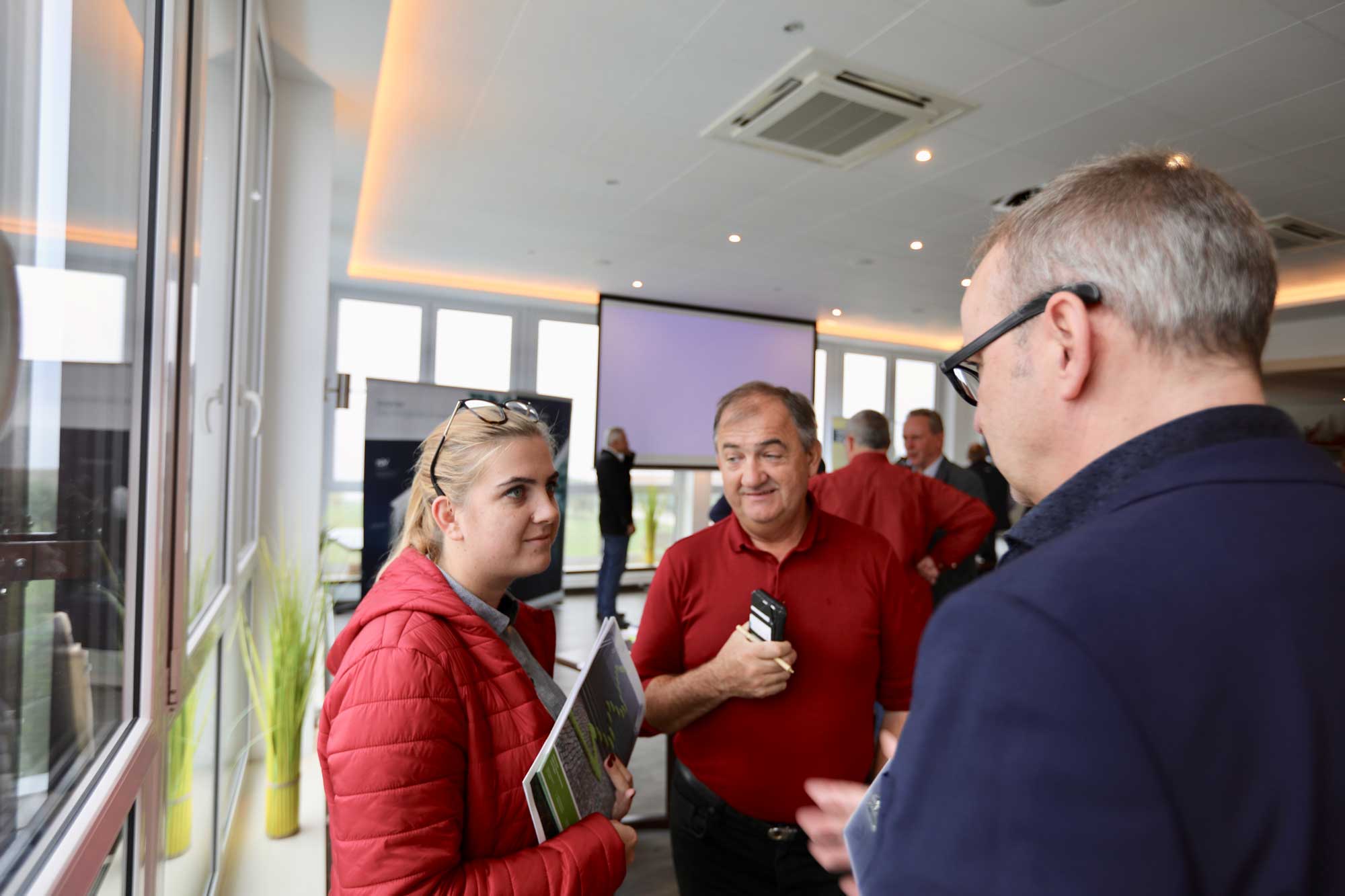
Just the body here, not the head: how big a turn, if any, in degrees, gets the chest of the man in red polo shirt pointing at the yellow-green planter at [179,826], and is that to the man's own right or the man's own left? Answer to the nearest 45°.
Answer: approximately 90° to the man's own right

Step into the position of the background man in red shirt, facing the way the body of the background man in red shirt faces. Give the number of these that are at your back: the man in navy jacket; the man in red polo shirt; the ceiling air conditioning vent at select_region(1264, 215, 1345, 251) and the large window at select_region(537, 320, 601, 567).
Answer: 2

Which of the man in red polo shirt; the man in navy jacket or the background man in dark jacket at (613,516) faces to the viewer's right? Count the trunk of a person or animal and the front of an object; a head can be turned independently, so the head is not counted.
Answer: the background man in dark jacket

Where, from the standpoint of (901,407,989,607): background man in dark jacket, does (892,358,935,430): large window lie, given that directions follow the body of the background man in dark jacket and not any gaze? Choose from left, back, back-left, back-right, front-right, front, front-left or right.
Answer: back-right

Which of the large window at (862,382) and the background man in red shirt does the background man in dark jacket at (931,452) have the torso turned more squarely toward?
the background man in red shirt

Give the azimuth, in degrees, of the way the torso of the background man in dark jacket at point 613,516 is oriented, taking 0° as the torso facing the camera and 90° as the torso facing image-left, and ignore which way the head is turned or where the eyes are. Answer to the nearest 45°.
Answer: approximately 270°

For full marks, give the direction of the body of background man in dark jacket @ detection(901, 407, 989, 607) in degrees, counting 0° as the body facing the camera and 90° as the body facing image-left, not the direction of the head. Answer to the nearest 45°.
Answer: approximately 45°

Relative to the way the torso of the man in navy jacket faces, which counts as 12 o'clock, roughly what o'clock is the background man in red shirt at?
The background man in red shirt is roughly at 1 o'clock from the man in navy jacket.

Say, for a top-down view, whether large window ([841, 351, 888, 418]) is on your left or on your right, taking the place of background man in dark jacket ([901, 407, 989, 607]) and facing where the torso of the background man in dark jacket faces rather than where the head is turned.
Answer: on your right

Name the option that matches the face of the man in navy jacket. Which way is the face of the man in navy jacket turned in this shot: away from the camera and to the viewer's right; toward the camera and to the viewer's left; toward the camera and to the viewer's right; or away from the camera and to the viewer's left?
away from the camera and to the viewer's left

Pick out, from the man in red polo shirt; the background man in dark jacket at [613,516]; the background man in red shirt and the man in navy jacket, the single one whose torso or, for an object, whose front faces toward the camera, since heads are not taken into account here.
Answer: the man in red polo shirt

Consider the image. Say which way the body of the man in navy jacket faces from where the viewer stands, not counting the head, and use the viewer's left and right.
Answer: facing away from the viewer and to the left of the viewer
